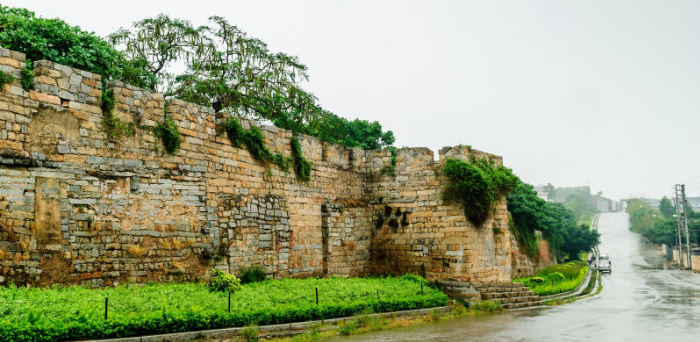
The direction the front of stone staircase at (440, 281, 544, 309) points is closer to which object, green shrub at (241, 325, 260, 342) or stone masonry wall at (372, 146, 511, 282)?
the green shrub

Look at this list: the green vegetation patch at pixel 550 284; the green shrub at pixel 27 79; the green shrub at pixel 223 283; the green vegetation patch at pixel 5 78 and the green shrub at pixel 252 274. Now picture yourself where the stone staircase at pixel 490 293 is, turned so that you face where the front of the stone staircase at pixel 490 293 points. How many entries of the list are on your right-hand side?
4

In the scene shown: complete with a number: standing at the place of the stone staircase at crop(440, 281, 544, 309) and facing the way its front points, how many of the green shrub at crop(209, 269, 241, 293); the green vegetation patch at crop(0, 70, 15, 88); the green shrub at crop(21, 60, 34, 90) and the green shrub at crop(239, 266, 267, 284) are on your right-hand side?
4

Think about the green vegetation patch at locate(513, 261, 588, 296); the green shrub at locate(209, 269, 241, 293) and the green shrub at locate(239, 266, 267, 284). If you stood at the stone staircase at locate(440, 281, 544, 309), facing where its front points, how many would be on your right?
2

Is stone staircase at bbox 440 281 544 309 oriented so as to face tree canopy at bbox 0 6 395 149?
no

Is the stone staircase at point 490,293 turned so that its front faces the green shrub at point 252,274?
no

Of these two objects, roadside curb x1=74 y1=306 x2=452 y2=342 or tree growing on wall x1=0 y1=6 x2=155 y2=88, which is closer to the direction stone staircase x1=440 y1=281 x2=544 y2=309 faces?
the roadside curb

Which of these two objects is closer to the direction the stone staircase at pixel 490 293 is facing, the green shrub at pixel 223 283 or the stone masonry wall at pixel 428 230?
the green shrub

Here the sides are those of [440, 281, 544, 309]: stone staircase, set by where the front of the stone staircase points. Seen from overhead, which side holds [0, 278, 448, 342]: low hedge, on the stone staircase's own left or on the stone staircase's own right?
on the stone staircase's own right

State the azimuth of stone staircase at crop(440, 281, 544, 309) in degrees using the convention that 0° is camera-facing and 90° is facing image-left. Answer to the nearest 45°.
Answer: approximately 315°

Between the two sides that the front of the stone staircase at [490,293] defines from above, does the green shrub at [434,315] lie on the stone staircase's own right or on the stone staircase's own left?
on the stone staircase's own right

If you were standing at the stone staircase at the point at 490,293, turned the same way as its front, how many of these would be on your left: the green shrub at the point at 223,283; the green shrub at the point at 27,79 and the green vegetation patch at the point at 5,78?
0

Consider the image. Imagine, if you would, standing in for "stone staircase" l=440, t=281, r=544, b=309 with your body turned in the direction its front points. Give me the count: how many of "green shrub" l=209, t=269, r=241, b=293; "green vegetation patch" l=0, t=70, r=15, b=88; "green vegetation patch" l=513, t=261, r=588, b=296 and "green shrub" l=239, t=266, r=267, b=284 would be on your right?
3

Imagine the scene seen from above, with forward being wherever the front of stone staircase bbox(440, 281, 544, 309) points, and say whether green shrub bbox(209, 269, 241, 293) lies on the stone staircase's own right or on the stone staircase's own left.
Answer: on the stone staircase's own right

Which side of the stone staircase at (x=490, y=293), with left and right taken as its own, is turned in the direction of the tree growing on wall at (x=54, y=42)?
right

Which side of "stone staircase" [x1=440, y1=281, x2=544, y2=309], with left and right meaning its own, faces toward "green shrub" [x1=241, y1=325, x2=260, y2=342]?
right

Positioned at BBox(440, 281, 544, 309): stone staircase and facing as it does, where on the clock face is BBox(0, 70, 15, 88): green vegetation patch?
The green vegetation patch is roughly at 3 o'clock from the stone staircase.

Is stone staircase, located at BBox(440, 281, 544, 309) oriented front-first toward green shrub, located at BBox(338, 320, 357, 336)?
no
